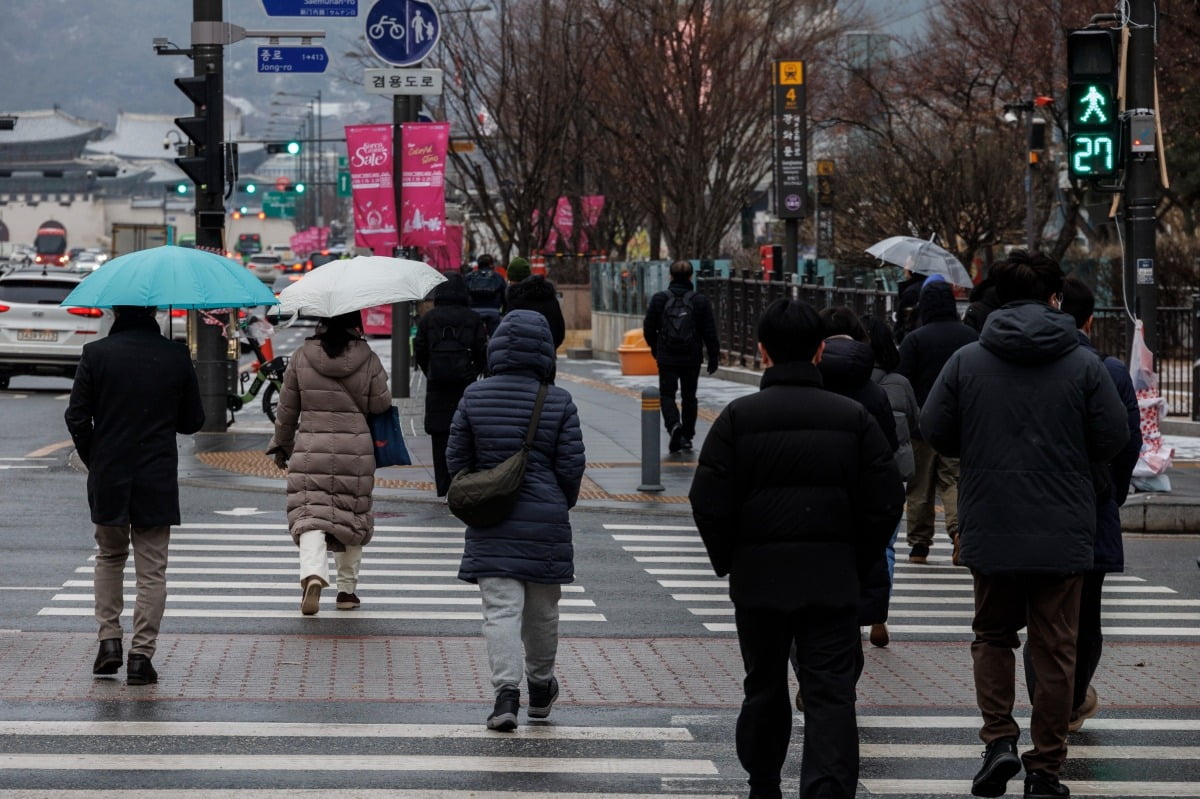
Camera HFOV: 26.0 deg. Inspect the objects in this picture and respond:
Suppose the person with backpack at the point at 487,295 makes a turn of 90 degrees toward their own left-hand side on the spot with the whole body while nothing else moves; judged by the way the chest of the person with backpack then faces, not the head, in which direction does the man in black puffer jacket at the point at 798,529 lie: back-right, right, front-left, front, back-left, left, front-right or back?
left

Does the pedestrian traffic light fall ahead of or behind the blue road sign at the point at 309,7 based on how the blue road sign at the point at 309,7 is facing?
ahead

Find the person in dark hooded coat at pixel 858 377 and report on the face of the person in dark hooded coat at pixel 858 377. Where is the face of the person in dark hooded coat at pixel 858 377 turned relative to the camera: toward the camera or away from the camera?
away from the camera

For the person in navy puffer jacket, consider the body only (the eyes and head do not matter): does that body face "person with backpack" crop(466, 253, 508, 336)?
yes

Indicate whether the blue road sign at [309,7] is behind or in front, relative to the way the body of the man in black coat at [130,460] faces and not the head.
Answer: in front

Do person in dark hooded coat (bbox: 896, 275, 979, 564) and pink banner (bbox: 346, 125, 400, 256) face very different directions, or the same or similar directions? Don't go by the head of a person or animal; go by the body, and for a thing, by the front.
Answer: very different directions

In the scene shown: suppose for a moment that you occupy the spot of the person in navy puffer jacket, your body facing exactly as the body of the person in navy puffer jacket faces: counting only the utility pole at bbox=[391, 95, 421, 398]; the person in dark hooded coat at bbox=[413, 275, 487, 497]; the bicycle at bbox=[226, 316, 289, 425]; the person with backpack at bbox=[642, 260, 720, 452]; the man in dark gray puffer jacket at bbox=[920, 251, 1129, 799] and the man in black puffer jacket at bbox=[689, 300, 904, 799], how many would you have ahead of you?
4

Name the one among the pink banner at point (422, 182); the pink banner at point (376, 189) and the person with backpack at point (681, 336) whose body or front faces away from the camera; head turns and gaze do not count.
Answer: the person with backpack

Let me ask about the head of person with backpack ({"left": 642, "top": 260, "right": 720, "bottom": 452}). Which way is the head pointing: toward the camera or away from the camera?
away from the camera

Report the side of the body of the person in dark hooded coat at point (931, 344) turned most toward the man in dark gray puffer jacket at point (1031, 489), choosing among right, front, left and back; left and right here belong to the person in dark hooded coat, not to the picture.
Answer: back

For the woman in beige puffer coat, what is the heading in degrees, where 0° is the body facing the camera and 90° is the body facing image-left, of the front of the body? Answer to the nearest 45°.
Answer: approximately 180°

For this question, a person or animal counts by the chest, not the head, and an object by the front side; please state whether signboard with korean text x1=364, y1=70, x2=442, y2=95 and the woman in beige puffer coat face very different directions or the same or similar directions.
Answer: very different directions

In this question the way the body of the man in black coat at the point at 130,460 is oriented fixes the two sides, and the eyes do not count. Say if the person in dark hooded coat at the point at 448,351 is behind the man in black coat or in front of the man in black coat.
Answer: in front
